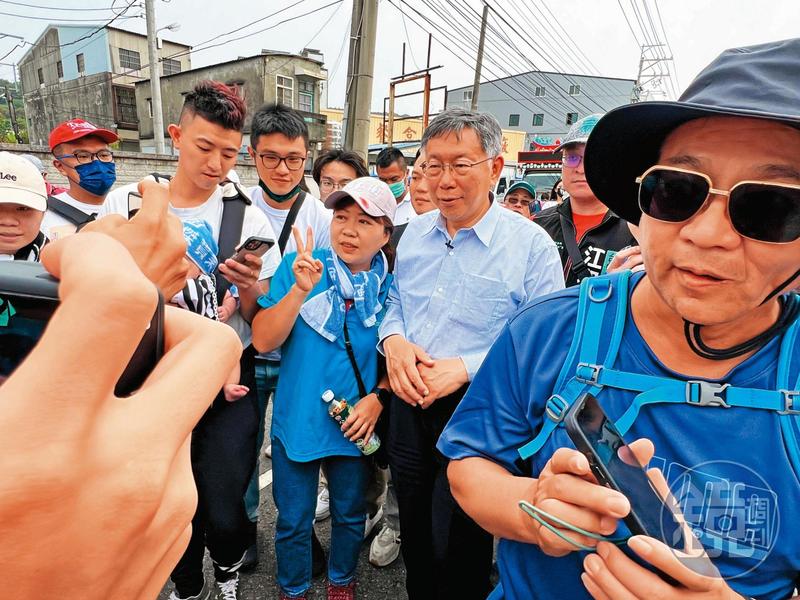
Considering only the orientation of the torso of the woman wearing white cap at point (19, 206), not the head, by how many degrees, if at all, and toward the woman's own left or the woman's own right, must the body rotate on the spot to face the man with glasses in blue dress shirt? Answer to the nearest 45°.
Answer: approximately 45° to the woman's own left

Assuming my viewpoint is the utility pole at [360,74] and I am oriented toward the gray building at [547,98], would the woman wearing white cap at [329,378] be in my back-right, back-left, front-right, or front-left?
back-right

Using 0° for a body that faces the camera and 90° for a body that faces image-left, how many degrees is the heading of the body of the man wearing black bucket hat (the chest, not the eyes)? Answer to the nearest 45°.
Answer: approximately 0°

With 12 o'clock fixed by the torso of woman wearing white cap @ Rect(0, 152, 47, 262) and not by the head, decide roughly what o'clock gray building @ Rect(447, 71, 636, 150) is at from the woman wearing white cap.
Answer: The gray building is roughly at 8 o'clock from the woman wearing white cap.

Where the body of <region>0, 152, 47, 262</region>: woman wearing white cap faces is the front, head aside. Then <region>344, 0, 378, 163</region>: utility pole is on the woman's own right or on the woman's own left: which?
on the woman's own left

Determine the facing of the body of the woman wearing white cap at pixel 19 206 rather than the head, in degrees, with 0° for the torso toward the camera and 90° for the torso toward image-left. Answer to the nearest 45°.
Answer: approximately 0°

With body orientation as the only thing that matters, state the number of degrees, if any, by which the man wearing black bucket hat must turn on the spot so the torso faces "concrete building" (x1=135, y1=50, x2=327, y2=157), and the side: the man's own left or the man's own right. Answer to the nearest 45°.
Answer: approximately 135° to the man's own right

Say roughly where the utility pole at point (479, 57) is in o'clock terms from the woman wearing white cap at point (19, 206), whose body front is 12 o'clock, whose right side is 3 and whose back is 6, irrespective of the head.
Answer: The utility pole is roughly at 8 o'clock from the woman wearing white cap.

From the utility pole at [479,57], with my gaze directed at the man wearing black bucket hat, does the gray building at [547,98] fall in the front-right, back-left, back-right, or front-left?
back-left
